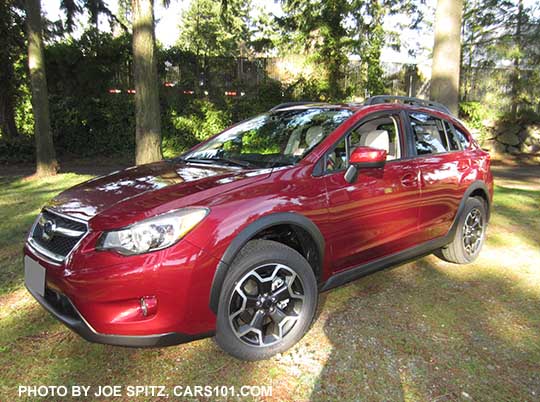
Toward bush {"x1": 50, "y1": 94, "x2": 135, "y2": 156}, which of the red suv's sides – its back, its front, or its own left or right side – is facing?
right

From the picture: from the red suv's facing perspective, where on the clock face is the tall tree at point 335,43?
The tall tree is roughly at 5 o'clock from the red suv.

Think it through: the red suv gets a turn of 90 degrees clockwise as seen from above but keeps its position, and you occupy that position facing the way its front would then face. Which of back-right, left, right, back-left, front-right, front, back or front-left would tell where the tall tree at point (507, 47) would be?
right

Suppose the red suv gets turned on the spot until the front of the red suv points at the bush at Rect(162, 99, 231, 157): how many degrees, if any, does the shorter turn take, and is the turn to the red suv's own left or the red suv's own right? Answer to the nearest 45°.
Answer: approximately 135° to the red suv's own right

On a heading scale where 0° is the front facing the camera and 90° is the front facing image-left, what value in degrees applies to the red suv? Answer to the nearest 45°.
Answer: approximately 45°

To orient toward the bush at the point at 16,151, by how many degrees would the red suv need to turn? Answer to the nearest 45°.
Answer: approximately 90° to its right

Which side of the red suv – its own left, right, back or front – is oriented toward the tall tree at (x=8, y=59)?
right
